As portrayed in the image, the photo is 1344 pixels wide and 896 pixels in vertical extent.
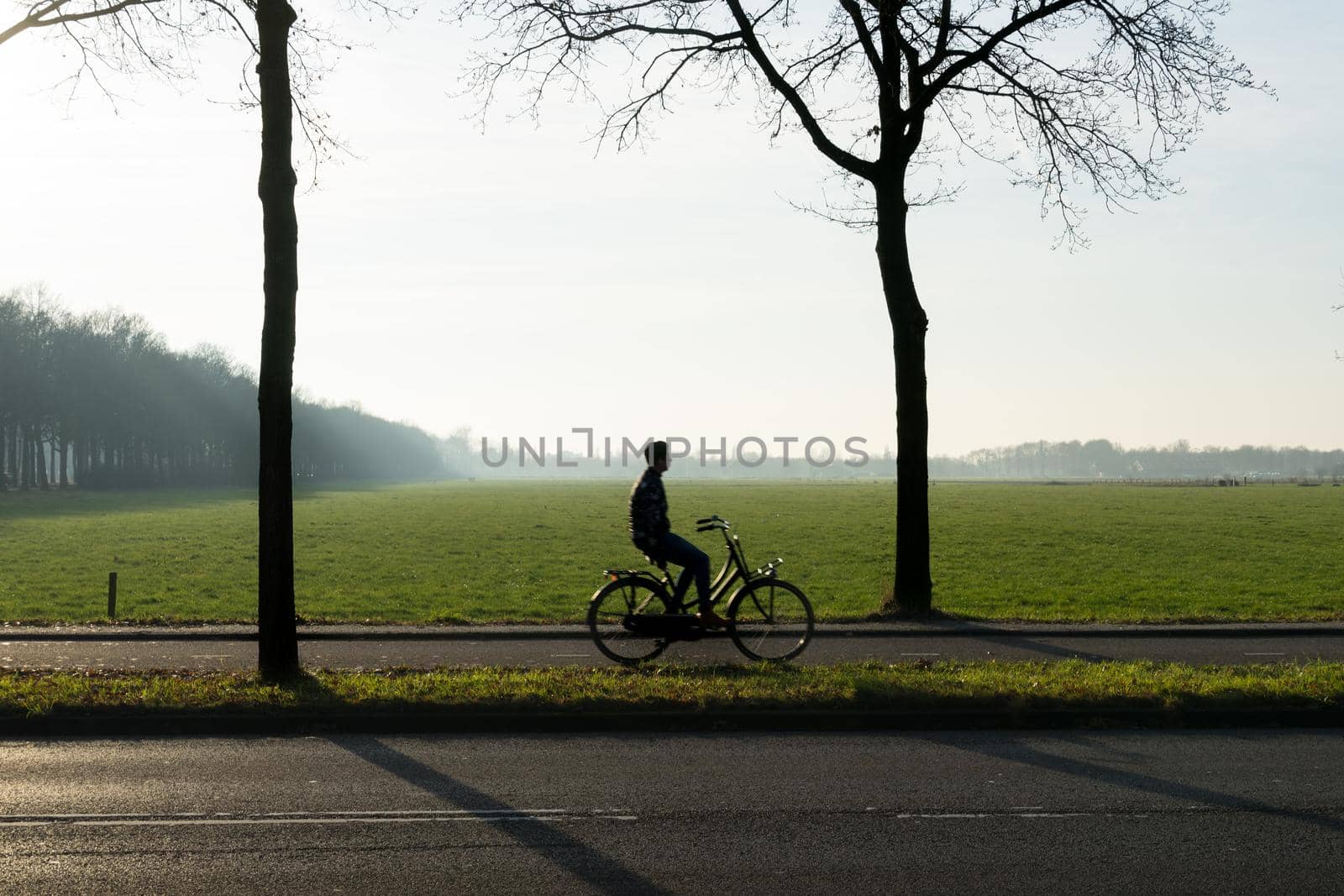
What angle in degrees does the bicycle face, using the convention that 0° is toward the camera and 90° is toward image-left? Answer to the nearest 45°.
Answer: approximately 270°

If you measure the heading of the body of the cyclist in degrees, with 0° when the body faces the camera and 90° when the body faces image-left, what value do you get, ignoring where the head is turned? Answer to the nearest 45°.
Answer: approximately 270°

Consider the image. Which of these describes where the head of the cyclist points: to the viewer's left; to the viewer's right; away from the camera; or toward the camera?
to the viewer's right
